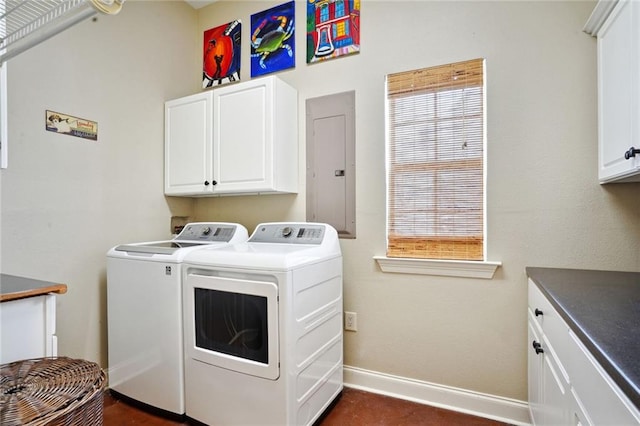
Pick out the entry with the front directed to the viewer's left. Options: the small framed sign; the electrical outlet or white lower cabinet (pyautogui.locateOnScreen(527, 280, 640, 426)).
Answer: the white lower cabinet

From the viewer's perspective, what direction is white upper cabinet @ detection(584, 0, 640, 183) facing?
to the viewer's left

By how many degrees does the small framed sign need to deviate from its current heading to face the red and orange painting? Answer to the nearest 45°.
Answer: approximately 45° to its left

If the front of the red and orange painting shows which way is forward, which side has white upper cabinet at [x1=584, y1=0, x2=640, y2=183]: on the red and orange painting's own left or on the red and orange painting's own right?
on the red and orange painting's own left

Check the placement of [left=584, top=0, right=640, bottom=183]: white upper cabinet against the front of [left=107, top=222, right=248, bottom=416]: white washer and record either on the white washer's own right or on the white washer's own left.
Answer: on the white washer's own left

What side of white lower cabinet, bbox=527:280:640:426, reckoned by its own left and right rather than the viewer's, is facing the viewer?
left

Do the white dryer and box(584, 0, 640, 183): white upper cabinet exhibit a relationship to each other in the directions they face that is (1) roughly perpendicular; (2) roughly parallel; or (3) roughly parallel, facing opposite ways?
roughly perpendicular

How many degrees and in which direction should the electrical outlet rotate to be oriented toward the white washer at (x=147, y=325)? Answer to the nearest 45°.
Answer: approximately 90° to its right

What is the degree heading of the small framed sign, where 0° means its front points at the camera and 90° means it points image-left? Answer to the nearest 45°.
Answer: approximately 315°

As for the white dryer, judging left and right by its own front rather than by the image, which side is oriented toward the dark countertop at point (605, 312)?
left

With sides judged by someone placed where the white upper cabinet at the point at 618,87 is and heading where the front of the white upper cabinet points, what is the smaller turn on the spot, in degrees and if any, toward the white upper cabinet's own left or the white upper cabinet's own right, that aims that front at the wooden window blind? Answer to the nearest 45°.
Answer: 0° — it already faces it

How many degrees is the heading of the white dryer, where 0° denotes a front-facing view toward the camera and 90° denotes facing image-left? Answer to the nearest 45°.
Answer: approximately 45°

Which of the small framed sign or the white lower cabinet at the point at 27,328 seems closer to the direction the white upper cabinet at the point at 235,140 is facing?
the white lower cabinet
